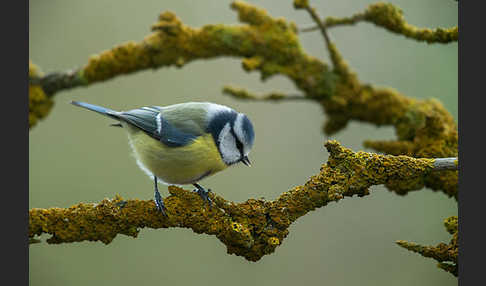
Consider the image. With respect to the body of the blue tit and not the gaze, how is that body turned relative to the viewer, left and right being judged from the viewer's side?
facing to the right of the viewer
